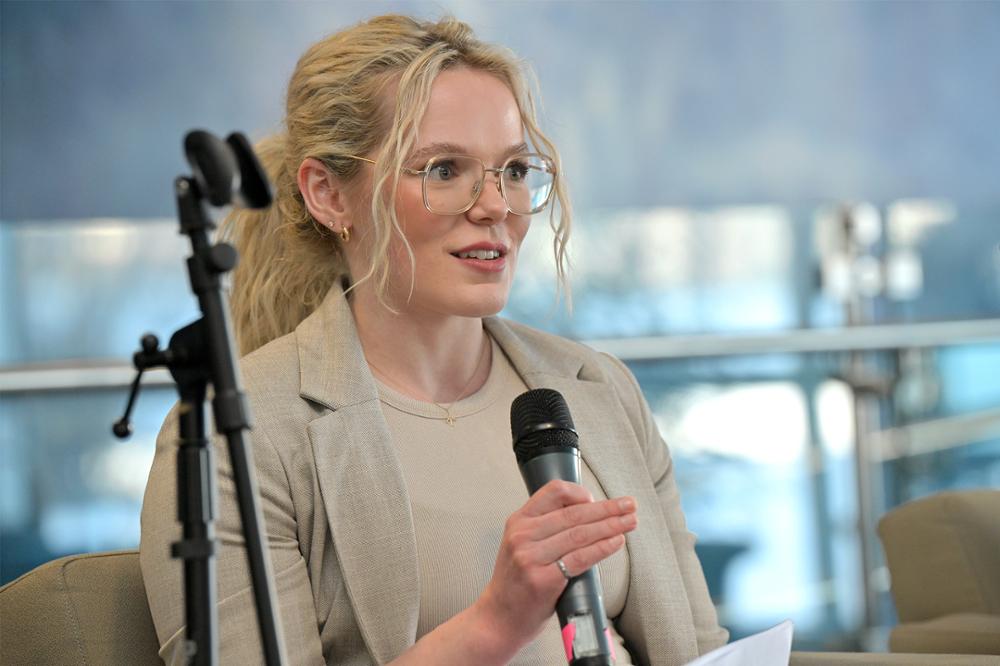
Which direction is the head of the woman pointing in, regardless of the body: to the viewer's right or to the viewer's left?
to the viewer's right

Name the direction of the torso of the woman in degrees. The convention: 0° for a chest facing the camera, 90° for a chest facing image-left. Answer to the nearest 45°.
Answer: approximately 315°

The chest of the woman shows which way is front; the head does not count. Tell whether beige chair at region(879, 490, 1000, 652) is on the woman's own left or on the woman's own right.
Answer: on the woman's own left

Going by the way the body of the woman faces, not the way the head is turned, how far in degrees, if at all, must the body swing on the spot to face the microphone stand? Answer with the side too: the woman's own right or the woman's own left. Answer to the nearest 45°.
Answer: approximately 45° to the woman's own right
